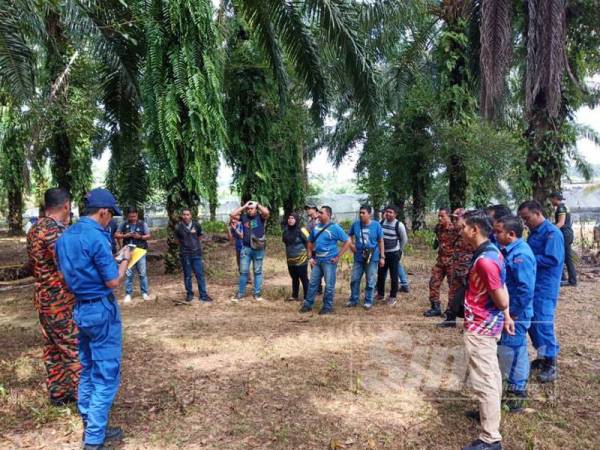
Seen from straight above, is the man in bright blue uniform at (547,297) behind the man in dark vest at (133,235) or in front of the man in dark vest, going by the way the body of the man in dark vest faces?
in front

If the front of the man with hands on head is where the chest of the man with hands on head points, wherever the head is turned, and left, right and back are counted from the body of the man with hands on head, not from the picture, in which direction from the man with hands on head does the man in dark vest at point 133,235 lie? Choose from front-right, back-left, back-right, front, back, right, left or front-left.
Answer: right

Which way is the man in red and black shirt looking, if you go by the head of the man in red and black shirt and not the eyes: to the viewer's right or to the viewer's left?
to the viewer's left

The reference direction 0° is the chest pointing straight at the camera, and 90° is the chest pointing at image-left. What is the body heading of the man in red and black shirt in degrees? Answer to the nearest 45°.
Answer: approximately 90°

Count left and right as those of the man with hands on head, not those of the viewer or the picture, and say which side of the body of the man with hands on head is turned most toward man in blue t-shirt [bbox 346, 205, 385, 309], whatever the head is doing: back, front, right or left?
left

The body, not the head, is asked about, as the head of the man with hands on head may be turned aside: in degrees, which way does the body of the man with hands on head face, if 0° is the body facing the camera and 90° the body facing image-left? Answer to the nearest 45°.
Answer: approximately 0°

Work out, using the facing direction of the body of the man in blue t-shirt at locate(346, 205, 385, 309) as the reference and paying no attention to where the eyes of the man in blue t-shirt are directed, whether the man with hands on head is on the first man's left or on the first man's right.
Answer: on the first man's right

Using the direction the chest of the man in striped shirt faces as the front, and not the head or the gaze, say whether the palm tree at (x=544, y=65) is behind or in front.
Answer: behind

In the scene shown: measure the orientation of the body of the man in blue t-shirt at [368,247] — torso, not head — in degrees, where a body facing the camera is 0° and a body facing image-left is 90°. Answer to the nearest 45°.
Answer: approximately 45°

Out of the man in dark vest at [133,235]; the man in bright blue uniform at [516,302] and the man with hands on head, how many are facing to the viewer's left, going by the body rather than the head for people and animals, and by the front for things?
1
